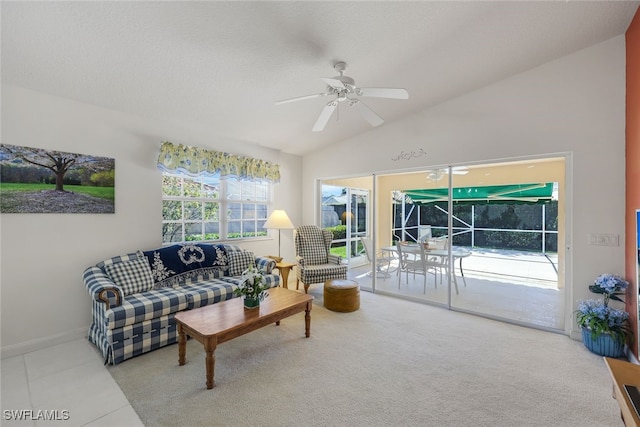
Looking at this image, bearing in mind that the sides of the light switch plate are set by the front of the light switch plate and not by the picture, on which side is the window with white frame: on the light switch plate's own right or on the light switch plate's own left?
on the light switch plate's own right

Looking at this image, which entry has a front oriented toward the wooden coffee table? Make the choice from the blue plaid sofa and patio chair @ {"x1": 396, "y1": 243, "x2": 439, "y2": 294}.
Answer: the blue plaid sofa

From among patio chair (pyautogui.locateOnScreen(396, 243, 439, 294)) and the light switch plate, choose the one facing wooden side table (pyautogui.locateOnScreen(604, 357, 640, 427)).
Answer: the light switch plate

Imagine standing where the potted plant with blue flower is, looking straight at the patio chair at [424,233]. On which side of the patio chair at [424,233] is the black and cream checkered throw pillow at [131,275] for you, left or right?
left

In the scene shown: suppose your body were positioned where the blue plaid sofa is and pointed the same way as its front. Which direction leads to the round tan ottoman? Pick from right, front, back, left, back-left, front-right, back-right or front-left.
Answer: front-left

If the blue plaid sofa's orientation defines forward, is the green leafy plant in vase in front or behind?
in front

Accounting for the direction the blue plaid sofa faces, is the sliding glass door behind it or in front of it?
in front

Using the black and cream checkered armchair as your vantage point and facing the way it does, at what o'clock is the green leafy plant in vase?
The green leafy plant in vase is roughly at 2 o'clock from the black and cream checkered armchair.

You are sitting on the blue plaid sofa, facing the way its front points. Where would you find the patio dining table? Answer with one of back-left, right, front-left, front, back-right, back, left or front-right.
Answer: front-left

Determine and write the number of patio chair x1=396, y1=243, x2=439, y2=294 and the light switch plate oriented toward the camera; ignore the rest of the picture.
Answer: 1

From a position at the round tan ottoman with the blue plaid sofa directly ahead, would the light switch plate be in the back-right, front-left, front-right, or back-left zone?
back-left

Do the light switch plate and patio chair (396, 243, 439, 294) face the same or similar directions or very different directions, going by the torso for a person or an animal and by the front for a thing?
very different directions

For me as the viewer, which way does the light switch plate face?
facing the viewer

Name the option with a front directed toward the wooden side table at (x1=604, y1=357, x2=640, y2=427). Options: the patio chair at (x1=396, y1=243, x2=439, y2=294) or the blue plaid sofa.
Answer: the blue plaid sofa

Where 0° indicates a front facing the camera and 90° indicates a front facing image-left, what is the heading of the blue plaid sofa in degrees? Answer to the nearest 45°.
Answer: approximately 315°
